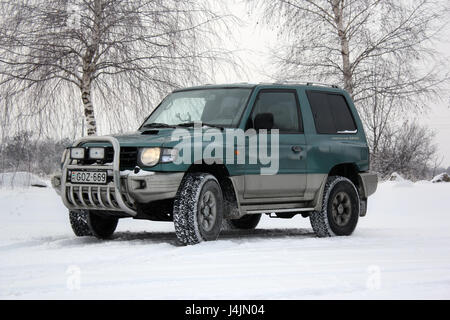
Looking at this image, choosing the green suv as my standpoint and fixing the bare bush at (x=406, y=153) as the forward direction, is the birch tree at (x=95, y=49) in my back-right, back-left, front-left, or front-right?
front-left

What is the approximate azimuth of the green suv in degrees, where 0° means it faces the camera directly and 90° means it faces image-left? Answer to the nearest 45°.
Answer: approximately 45°

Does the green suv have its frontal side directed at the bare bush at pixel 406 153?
no

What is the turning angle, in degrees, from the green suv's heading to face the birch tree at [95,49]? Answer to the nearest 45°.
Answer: approximately 90° to its right
